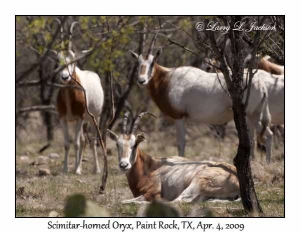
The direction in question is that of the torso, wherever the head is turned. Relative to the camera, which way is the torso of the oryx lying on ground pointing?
to the viewer's left

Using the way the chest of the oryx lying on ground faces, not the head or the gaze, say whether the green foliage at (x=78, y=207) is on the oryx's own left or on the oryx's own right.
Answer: on the oryx's own left

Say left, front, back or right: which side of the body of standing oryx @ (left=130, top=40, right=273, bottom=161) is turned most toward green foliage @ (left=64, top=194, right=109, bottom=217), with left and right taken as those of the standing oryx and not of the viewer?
left

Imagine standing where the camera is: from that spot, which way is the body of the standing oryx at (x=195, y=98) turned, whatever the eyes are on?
to the viewer's left
